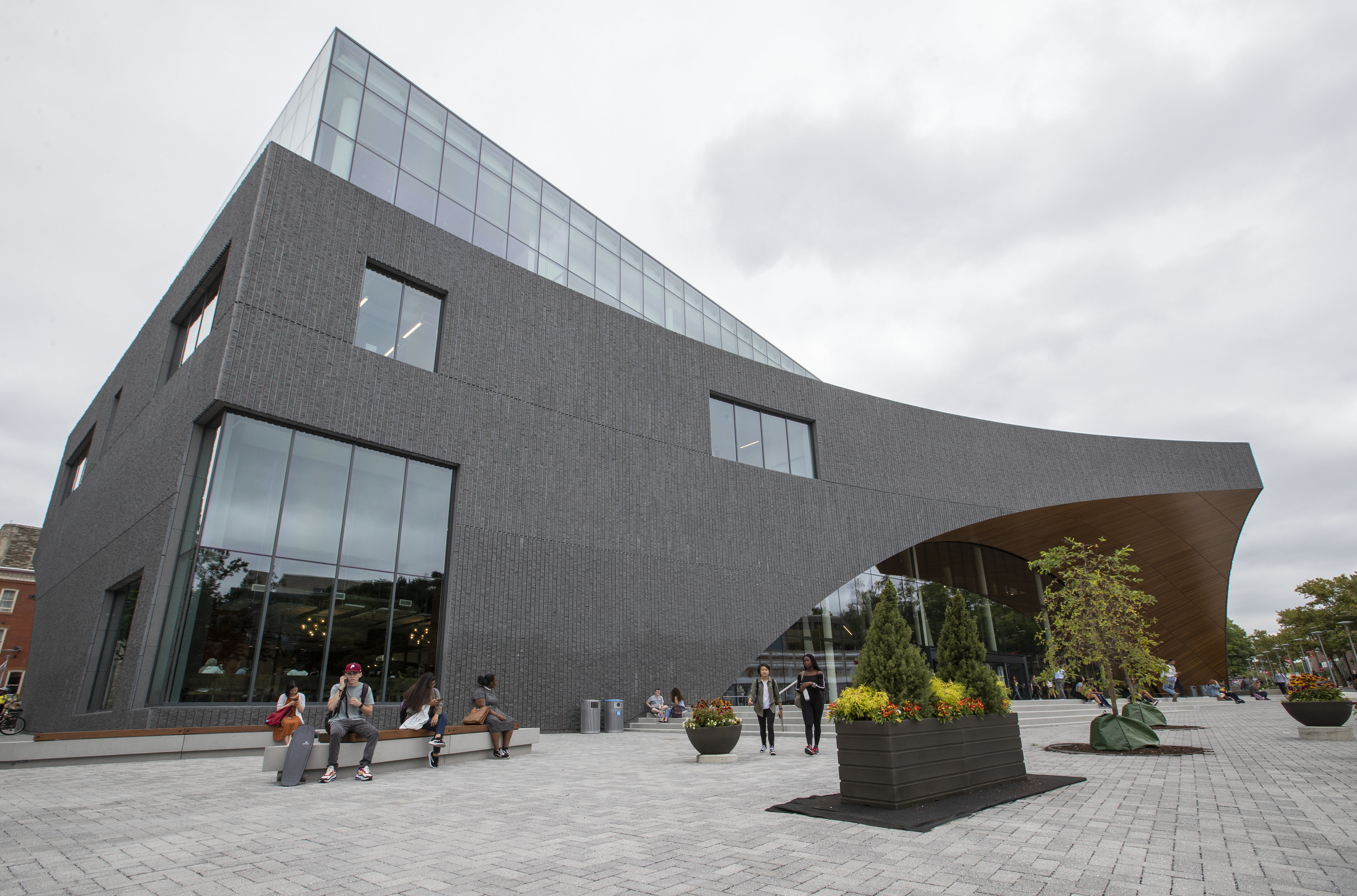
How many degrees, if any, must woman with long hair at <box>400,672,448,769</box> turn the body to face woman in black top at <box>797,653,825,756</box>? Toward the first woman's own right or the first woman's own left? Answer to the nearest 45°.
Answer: approximately 45° to the first woman's own left

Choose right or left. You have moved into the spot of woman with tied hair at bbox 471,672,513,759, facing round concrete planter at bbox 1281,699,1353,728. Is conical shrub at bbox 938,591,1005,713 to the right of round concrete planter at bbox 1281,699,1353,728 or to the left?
right

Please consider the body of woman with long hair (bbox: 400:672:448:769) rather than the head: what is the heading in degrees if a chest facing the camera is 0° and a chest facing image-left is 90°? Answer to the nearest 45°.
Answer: approximately 315°

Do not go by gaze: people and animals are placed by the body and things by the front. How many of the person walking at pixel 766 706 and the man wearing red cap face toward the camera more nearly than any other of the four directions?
2

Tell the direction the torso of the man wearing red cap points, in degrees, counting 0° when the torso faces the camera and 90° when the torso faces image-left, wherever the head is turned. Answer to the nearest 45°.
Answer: approximately 0°

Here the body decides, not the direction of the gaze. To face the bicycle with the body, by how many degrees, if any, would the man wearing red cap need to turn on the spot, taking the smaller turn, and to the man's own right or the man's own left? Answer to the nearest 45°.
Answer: approximately 135° to the man's own right

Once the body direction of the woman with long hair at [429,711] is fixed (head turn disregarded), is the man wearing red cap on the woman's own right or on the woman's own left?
on the woman's own right

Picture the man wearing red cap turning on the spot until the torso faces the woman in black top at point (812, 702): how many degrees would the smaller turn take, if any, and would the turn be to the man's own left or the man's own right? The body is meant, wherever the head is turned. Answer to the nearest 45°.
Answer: approximately 90° to the man's own left
